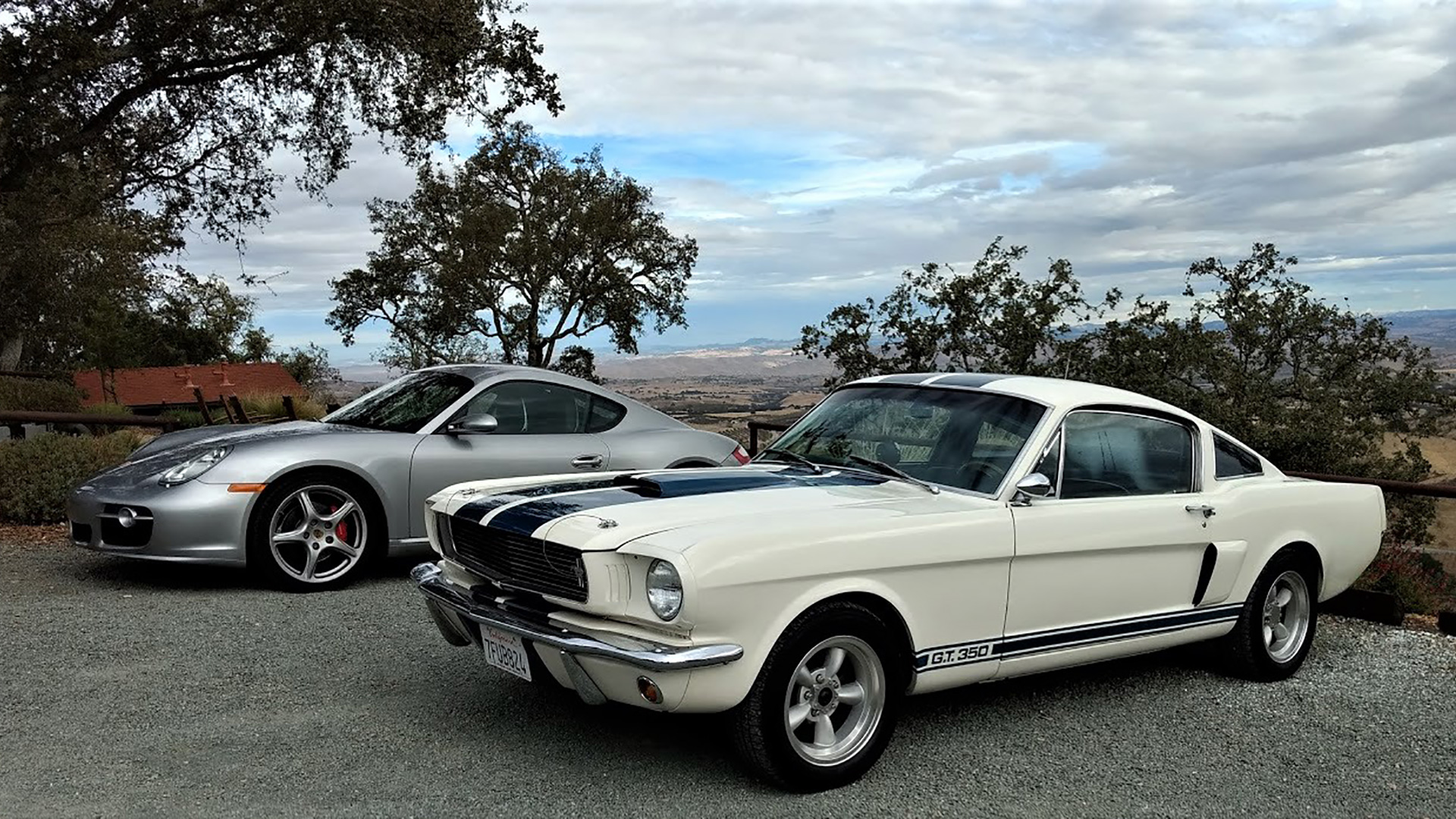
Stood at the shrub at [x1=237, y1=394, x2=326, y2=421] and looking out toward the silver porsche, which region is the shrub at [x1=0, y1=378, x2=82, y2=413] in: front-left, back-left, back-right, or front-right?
back-right

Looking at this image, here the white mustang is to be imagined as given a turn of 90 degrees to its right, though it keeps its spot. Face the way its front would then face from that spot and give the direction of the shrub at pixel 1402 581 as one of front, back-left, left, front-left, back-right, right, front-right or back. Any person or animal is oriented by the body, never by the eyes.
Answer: right

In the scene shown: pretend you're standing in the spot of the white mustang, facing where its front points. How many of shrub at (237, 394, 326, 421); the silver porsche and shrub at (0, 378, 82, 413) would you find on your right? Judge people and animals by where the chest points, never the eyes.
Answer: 3

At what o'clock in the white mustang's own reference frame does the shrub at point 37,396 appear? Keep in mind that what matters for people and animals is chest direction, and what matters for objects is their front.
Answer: The shrub is roughly at 3 o'clock from the white mustang.

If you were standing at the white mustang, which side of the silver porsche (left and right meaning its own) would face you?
left

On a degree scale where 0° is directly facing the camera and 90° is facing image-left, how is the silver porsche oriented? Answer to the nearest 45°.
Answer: approximately 45°

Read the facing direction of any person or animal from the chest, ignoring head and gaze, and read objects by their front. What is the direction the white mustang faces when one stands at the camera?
facing the viewer and to the left of the viewer

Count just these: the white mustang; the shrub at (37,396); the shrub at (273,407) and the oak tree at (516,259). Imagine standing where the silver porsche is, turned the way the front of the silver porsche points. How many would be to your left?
1

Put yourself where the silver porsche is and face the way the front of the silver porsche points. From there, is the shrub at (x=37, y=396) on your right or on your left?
on your right

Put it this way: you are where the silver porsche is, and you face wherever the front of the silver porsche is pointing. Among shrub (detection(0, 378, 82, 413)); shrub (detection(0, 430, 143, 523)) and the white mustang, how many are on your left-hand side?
1

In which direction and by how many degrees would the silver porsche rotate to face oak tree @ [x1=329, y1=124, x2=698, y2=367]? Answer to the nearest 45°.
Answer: approximately 135° to its right

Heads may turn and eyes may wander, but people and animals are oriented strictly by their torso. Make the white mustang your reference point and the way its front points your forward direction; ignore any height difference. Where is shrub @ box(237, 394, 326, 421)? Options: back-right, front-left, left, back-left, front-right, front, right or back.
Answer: right

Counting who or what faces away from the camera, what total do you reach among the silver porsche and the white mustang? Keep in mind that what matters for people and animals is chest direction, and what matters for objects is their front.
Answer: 0

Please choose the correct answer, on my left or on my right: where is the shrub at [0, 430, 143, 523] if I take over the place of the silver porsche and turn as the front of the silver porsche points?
on my right
